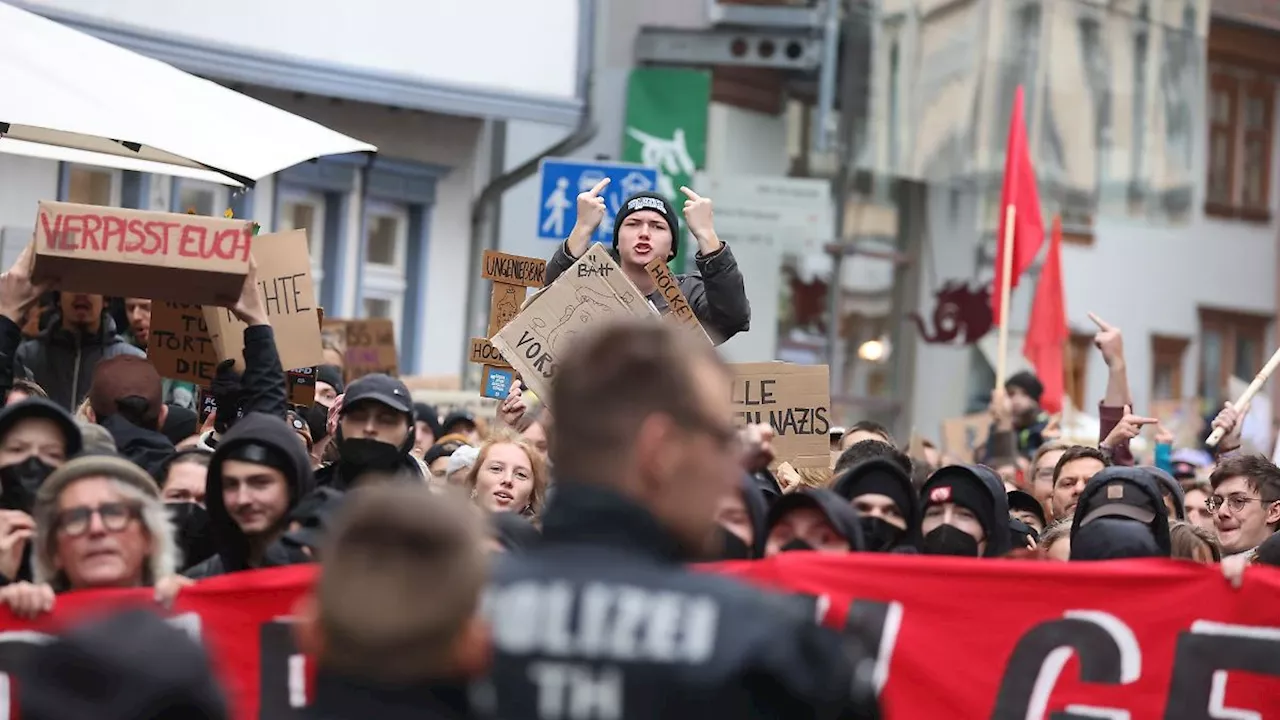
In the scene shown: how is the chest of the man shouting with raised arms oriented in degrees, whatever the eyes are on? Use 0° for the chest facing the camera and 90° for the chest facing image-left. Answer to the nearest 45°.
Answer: approximately 0°

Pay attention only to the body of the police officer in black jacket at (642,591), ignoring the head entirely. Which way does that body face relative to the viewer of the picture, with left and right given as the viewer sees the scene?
facing away from the viewer and to the right of the viewer

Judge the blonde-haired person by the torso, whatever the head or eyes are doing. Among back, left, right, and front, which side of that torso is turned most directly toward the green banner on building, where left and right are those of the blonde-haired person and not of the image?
back

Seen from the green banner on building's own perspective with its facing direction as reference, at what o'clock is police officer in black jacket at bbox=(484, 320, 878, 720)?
The police officer in black jacket is roughly at 12 o'clock from the green banner on building.

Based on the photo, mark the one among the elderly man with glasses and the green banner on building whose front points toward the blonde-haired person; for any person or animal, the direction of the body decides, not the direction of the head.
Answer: the green banner on building

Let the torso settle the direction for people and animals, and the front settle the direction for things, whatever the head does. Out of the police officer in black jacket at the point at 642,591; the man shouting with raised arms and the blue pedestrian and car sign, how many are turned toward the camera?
2
